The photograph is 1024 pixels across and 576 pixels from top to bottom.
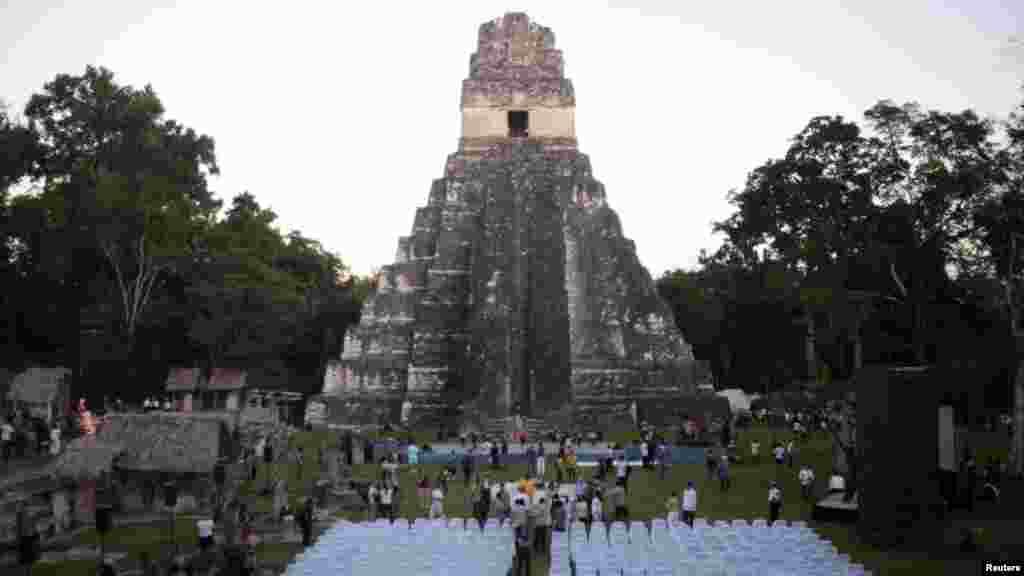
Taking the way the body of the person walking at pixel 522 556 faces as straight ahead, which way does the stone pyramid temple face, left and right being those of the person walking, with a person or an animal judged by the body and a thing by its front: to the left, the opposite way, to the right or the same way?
the opposite way

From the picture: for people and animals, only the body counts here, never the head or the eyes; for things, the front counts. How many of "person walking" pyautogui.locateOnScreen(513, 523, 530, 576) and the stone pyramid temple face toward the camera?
1

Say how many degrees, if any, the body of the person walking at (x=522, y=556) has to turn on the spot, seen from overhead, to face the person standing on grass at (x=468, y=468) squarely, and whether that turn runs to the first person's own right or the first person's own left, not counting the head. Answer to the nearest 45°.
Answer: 0° — they already face them

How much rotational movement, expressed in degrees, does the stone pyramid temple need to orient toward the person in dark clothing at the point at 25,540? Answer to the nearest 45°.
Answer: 0° — it already faces them

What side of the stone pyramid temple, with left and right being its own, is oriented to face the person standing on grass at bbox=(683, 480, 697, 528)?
front

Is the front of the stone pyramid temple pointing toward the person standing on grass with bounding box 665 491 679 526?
yes

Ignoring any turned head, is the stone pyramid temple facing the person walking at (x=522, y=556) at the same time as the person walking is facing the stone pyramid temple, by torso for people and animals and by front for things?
yes

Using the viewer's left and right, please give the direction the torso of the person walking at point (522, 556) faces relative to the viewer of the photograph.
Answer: facing away from the viewer

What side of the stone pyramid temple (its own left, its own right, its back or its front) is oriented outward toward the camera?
front

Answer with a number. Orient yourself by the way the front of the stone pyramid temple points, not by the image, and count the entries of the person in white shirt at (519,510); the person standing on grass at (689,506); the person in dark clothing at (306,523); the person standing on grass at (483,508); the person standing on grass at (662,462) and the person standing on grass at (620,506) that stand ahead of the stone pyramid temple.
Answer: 6

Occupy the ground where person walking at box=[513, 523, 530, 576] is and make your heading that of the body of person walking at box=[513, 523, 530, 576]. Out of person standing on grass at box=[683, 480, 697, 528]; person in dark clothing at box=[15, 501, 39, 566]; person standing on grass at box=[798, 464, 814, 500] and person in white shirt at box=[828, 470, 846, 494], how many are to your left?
1

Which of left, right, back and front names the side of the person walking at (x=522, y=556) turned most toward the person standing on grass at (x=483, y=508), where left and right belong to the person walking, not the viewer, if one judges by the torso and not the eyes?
front

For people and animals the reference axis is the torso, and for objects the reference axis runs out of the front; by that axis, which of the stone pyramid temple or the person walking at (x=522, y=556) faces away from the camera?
the person walking

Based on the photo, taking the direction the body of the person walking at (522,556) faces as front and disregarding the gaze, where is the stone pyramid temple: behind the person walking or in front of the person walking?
in front

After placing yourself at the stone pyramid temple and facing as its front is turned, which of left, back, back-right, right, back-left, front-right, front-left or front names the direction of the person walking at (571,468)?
front

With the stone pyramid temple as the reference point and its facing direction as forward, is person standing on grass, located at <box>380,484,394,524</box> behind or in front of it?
in front

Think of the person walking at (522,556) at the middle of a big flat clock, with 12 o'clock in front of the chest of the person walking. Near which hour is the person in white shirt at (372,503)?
The person in white shirt is roughly at 11 o'clock from the person walking.

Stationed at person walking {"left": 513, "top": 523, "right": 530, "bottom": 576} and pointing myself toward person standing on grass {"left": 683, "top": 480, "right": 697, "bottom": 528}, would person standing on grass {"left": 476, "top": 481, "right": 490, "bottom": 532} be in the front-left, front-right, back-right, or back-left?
front-left
